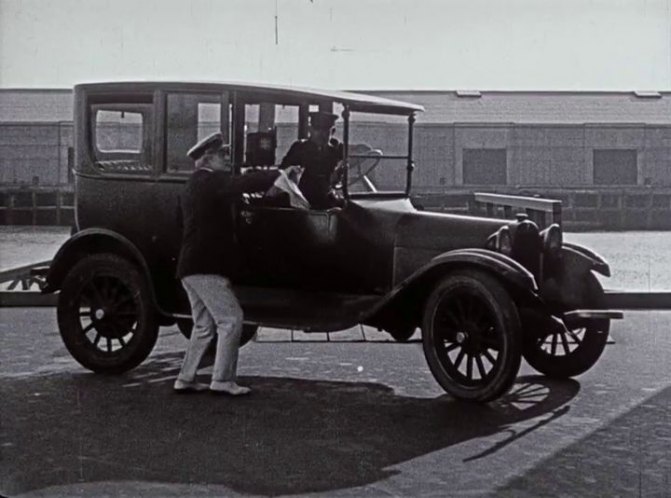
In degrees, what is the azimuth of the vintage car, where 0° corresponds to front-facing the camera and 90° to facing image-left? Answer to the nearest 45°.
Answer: approximately 315°

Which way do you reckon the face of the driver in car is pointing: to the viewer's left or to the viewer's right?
to the viewer's left

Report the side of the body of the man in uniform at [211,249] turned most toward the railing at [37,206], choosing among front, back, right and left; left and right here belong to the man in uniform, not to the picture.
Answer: left

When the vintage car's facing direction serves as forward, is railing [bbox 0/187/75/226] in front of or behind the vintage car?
behind

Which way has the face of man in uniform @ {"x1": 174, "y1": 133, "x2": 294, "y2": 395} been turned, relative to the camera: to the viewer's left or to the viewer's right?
to the viewer's right

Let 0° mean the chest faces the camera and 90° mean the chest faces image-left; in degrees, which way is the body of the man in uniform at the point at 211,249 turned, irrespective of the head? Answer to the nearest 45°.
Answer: approximately 270°
